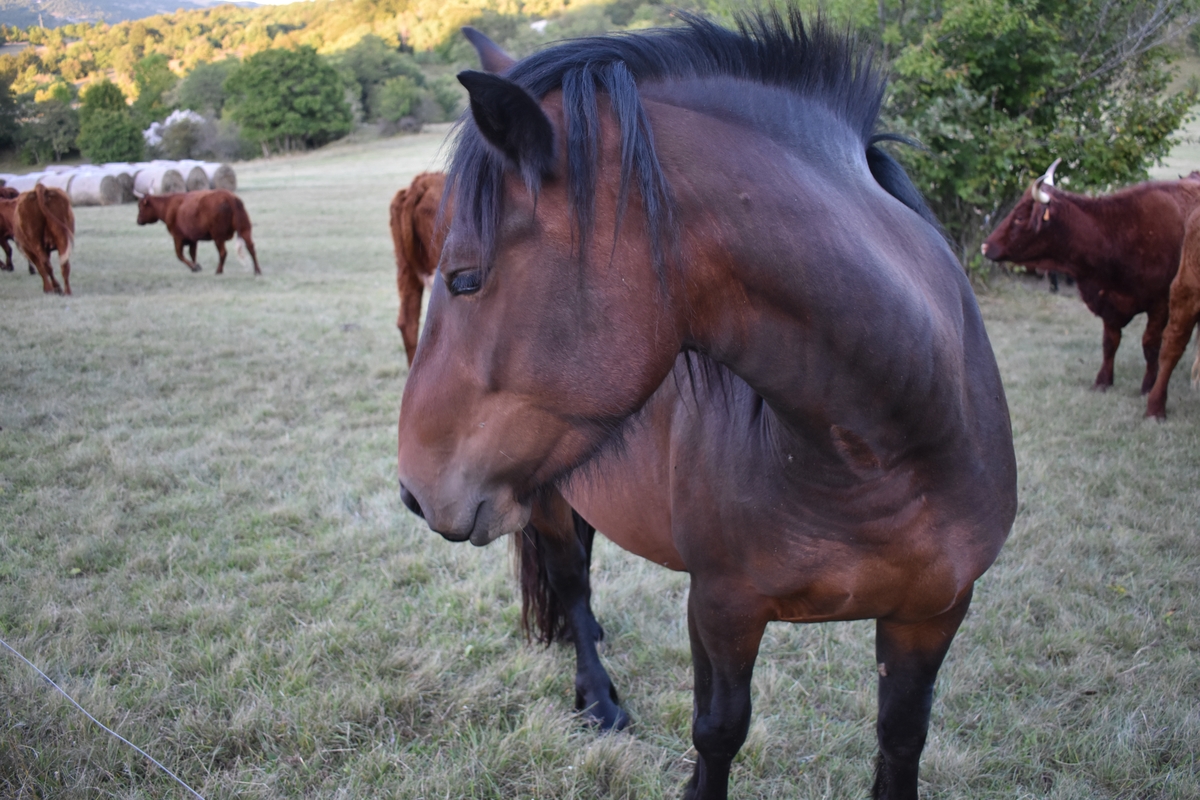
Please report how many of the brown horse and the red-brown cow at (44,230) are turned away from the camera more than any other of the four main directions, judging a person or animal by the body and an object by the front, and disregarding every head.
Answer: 1

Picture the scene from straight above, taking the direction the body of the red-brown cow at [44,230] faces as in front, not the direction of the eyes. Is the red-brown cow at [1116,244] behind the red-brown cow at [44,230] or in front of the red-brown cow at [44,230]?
behind

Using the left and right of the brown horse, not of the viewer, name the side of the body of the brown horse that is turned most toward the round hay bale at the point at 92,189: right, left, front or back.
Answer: back

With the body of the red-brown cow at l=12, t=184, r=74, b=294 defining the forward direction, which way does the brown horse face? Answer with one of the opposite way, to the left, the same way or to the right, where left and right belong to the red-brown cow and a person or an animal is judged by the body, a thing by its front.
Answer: the opposite way

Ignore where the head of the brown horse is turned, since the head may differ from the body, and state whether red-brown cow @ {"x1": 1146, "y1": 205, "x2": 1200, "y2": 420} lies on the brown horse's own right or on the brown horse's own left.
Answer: on the brown horse's own left

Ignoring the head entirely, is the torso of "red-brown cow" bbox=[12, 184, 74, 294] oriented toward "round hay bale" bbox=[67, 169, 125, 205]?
yes

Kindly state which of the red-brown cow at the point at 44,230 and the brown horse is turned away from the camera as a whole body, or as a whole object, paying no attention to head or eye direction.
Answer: the red-brown cow

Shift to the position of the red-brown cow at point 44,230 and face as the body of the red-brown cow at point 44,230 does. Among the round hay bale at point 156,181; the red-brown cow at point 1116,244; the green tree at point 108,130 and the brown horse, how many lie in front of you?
2

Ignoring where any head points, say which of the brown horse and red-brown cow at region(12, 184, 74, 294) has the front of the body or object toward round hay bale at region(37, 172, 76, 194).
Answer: the red-brown cow

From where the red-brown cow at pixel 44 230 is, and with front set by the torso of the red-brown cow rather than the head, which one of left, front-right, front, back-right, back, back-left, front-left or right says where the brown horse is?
back

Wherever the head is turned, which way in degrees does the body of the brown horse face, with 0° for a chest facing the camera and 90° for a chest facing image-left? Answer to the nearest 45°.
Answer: approximately 315°

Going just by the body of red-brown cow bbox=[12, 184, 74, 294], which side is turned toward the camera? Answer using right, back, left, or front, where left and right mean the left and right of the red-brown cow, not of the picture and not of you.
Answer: back
